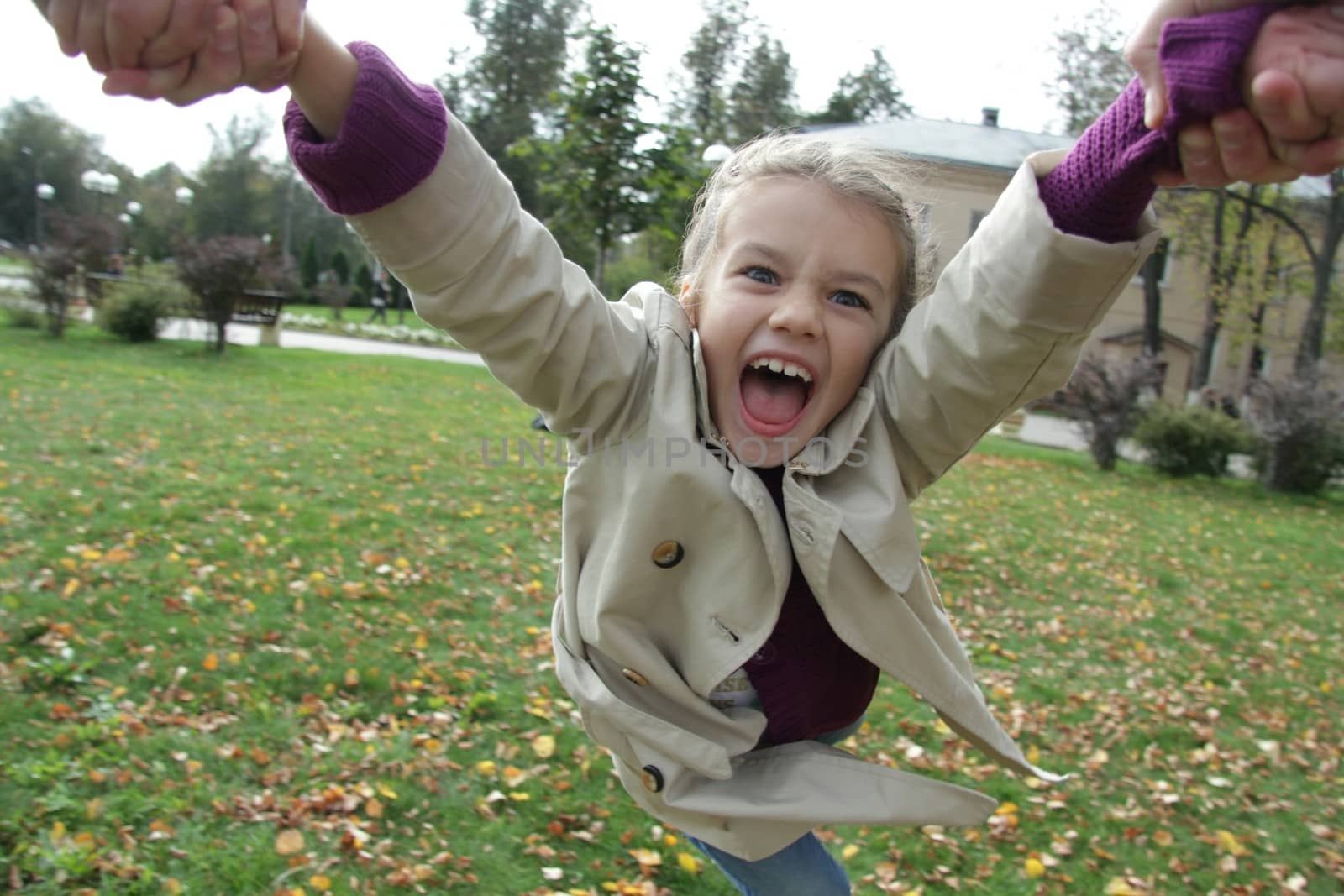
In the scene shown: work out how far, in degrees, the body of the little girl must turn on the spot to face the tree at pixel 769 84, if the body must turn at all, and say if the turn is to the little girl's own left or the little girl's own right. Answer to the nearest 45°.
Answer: approximately 180°

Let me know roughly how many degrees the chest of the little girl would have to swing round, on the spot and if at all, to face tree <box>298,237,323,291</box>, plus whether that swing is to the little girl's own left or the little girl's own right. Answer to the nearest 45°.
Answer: approximately 135° to the little girl's own right

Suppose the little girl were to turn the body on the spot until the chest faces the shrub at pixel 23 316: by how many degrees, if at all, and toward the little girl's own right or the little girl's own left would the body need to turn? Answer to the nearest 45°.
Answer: approximately 135° to the little girl's own right

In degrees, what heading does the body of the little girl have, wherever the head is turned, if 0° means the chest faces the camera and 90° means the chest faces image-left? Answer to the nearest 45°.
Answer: approximately 0°

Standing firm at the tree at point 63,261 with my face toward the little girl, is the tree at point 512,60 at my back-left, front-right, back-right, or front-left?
back-left

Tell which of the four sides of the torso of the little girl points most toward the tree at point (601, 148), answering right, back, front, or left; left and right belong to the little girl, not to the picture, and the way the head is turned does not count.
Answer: back

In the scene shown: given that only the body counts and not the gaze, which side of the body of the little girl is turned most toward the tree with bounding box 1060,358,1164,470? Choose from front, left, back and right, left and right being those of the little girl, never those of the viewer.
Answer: back

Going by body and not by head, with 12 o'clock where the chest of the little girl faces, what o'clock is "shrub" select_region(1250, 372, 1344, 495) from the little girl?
The shrub is roughly at 7 o'clock from the little girl.
